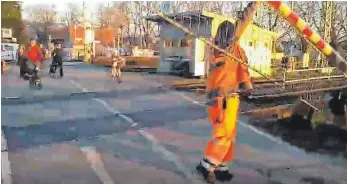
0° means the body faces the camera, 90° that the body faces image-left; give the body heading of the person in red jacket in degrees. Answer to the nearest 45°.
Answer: approximately 0°

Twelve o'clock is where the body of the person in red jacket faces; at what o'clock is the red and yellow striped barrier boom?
The red and yellow striped barrier boom is roughly at 10 o'clock from the person in red jacket.

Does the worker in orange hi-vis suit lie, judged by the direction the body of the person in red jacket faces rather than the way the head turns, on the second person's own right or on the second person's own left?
on the second person's own left
